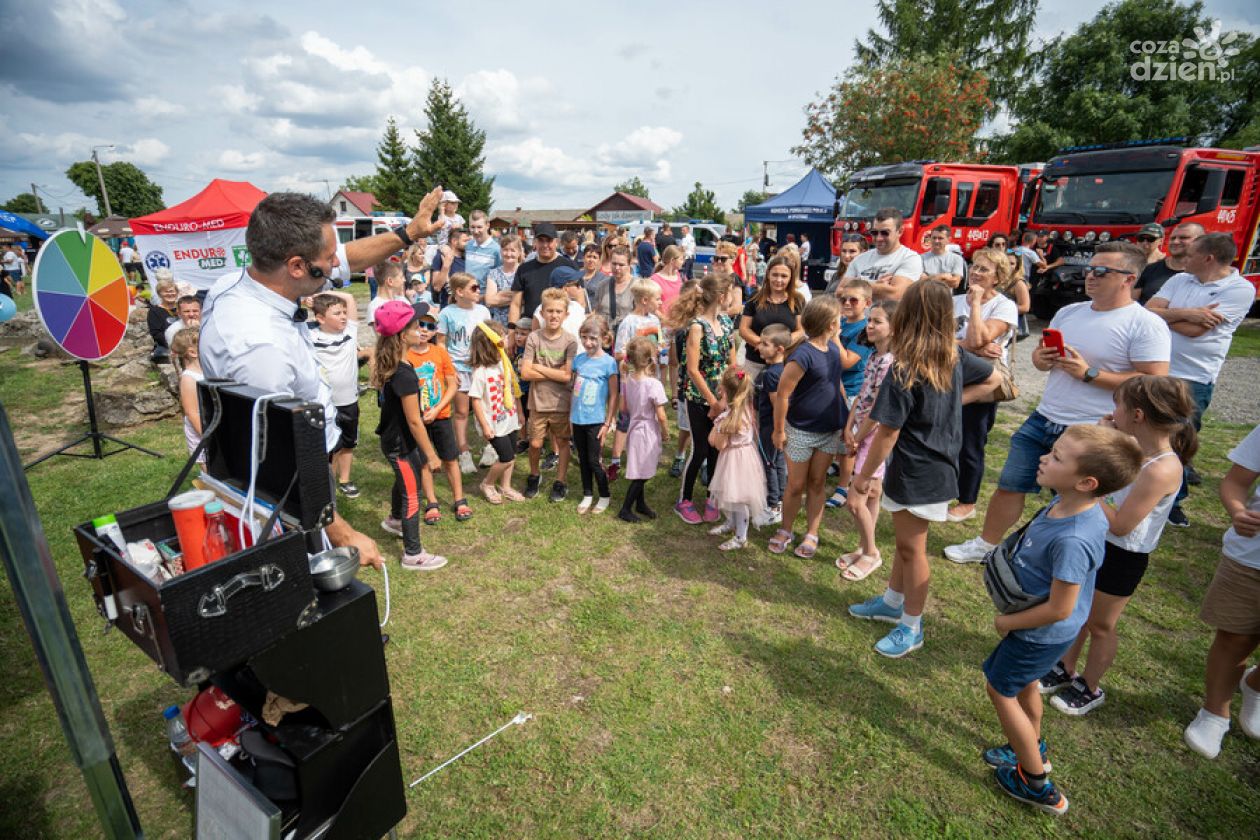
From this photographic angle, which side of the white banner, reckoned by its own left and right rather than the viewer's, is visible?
front

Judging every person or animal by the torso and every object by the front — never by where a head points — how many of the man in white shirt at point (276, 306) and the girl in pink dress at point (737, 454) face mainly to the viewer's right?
1

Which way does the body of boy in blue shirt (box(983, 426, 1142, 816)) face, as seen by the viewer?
to the viewer's left

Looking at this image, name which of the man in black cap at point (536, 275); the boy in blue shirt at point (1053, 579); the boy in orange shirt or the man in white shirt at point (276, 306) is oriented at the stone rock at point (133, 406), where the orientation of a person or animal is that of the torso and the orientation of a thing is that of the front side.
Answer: the boy in blue shirt

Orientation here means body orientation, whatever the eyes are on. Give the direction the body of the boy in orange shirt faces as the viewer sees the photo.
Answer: toward the camera

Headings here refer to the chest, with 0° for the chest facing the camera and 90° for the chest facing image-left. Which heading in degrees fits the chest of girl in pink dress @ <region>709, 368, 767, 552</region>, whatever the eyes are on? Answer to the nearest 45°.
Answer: approximately 90°

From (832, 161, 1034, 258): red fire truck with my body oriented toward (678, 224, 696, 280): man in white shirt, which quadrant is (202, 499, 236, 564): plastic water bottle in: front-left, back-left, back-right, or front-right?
front-left

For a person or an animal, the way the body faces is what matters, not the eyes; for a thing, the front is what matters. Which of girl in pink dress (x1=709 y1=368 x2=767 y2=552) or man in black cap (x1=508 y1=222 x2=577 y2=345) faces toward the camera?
the man in black cap

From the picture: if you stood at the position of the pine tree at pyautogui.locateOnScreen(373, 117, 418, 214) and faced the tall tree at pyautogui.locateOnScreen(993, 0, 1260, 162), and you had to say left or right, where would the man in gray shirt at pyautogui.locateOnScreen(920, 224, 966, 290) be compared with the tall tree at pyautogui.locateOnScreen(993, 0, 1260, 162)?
right

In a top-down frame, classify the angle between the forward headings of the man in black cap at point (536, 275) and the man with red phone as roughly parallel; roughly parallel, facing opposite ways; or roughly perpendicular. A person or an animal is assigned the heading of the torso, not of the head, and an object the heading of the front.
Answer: roughly perpendicular

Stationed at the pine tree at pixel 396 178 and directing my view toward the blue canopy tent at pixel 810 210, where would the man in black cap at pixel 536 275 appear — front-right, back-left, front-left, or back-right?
front-right

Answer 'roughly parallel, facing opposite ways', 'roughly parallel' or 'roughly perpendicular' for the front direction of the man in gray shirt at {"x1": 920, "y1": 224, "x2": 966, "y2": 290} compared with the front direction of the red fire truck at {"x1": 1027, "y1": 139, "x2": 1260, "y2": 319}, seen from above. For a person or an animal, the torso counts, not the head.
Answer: roughly parallel

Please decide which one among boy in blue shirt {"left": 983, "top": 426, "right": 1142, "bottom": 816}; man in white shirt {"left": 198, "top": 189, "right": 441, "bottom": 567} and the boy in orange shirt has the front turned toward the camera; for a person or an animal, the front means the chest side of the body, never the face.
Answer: the boy in orange shirt

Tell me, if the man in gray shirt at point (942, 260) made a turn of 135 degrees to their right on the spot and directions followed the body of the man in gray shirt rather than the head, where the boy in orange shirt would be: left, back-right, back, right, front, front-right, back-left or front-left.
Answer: back-left

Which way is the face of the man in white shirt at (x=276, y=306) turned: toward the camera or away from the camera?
away from the camera

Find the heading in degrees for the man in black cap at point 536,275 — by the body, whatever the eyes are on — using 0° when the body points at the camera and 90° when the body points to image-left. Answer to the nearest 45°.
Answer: approximately 0°
